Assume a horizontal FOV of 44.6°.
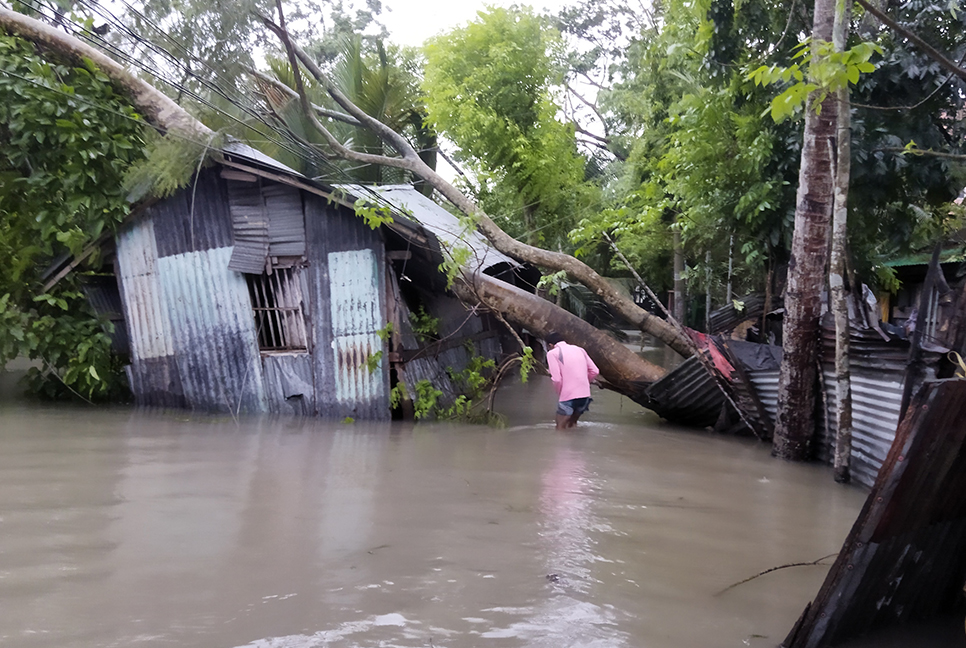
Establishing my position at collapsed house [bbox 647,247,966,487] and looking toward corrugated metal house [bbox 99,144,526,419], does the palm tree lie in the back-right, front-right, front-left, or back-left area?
front-right

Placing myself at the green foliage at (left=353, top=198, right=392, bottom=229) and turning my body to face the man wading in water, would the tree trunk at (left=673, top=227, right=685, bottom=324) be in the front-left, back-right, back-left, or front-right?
front-left

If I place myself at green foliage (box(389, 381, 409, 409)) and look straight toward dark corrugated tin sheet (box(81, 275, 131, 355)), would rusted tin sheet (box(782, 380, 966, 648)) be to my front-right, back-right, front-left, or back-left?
back-left

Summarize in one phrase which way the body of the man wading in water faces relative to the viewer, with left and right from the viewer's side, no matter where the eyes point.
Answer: facing away from the viewer and to the left of the viewer

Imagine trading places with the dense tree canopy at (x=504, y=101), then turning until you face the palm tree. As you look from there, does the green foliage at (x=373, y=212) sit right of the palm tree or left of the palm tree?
left

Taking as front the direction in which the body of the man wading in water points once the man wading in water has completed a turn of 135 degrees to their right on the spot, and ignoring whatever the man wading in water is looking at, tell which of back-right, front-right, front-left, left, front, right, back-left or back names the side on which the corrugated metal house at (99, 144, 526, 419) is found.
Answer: back

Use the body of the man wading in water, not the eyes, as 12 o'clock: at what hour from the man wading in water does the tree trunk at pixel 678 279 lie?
The tree trunk is roughly at 2 o'clock from the man wading in water.

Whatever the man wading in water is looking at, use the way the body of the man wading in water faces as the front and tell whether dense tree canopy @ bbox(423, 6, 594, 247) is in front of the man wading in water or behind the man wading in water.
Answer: in front

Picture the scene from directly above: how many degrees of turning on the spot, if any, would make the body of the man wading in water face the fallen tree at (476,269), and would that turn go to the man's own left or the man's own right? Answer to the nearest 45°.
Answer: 0° — they already face it

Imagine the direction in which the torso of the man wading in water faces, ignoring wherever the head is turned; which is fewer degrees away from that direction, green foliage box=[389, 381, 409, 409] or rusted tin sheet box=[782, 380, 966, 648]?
the green foliage

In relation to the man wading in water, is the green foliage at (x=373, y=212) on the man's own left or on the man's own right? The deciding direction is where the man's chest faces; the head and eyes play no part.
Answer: on the man's own left

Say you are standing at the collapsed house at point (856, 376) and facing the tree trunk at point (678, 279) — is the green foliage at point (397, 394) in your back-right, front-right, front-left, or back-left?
front-left

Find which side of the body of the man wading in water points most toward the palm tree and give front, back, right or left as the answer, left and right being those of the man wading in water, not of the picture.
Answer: front
